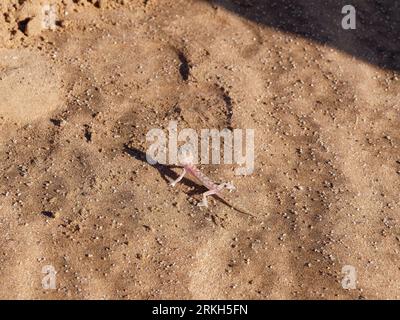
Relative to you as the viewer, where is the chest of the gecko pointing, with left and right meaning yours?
facing away from the viewer and to the left of the viewer
